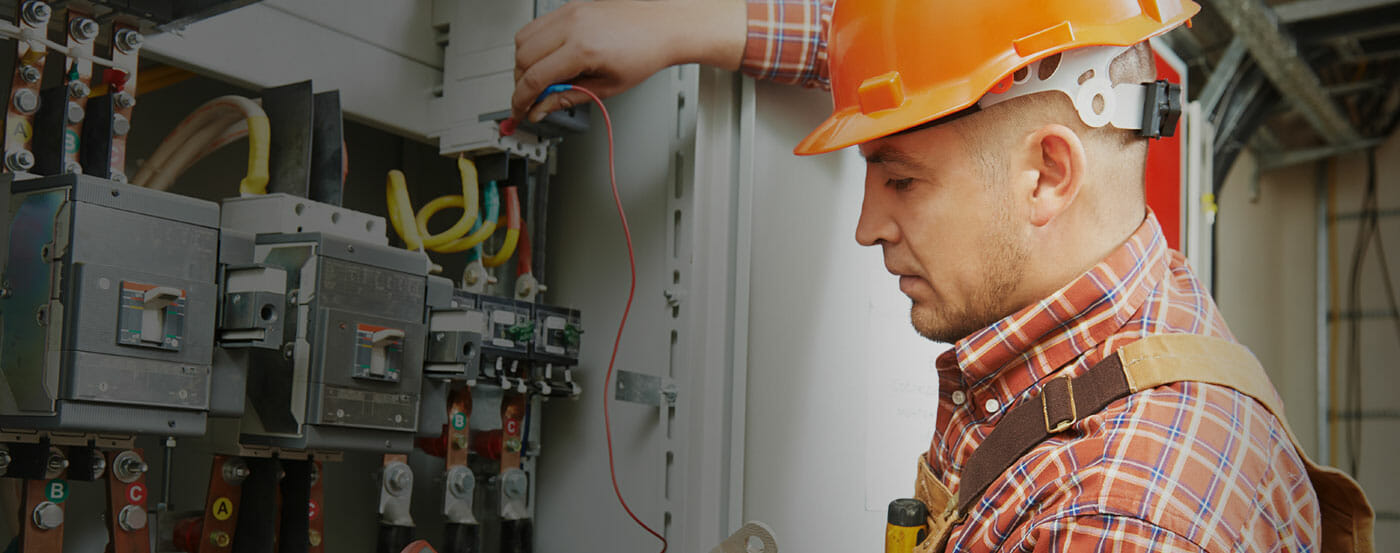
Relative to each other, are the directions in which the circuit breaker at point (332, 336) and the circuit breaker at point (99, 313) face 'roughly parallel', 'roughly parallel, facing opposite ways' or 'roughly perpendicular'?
roughly parallel

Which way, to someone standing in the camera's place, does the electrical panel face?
facing the viewer and to the right of the viewer

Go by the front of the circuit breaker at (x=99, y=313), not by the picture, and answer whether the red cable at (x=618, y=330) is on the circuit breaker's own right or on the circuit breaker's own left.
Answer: on the circuit breaker's own left

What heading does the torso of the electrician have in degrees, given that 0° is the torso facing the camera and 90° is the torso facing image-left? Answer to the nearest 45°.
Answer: approximately 90°

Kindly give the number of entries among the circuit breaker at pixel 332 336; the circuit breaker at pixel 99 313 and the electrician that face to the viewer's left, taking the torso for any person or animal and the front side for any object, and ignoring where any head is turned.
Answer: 1

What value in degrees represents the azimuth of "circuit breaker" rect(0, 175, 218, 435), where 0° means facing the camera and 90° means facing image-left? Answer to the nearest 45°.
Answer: approximately 315°

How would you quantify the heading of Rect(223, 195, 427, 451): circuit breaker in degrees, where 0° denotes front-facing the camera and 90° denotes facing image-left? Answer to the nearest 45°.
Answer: approximately 315°

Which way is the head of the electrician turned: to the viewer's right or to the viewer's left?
to the viewer's left

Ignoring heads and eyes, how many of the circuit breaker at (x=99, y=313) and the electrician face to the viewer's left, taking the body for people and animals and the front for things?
1

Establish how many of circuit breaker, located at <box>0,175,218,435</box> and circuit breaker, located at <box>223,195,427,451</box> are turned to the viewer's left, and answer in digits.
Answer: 0
